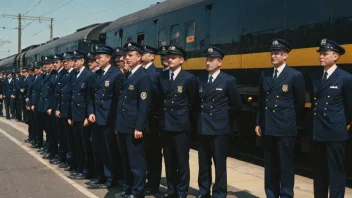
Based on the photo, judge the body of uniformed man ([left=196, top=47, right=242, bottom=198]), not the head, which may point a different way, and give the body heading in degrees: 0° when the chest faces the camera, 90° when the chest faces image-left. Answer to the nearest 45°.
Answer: approximately 45°

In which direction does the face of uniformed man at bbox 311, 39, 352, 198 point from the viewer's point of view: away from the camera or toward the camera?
toward the camera

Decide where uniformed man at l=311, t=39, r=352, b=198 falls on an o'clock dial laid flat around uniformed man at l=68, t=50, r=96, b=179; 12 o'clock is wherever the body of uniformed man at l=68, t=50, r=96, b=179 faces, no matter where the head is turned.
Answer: uniformed man at l=311, t=39, r=352, b=198 is roughly at 9 o'clock from uniformed man at l=68, t=50, r=96, b=179.

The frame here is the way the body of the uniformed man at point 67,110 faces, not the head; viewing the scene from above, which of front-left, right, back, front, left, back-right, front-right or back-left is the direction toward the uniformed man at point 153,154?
left

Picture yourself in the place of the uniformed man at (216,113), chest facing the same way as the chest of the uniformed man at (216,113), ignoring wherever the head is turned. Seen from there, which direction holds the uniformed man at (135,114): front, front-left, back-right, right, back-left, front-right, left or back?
front-right

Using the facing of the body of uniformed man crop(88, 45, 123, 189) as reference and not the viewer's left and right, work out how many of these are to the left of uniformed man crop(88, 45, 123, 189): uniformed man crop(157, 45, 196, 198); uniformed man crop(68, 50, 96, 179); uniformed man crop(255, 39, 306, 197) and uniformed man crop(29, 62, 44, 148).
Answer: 2

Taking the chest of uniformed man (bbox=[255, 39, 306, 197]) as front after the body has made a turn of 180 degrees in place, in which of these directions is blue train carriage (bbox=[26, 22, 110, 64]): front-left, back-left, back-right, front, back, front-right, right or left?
left

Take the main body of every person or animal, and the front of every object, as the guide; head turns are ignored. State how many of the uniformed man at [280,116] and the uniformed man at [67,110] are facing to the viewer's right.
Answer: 0

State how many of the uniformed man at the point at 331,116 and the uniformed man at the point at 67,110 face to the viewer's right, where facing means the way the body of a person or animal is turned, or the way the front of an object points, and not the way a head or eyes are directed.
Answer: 0

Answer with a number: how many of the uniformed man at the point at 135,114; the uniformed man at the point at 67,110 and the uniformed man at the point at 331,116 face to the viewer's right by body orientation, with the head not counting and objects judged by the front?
0

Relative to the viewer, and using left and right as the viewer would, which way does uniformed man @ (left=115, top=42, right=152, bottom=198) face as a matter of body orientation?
facing the viewer and to the left of the viewer

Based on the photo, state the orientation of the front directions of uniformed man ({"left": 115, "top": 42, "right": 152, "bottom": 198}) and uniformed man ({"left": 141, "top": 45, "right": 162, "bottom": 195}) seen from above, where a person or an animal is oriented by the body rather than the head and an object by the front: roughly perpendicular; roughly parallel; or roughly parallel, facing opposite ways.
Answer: roughly parallel

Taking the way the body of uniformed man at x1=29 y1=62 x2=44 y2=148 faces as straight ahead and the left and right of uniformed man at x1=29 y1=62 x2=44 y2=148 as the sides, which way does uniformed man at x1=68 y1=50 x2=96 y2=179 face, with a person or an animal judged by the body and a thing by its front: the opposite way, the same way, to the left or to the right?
the same way

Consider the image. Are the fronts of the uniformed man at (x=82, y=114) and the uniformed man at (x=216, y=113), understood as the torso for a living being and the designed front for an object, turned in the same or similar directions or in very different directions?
same or similar directions

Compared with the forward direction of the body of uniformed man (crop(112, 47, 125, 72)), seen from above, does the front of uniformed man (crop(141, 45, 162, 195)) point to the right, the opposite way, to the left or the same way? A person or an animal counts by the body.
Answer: the same way

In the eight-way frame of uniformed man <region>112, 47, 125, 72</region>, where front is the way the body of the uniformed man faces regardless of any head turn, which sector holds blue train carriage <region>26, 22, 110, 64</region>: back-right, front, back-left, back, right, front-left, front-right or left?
back-right

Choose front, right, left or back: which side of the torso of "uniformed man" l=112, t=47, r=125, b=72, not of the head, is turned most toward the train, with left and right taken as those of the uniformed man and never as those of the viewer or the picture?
back

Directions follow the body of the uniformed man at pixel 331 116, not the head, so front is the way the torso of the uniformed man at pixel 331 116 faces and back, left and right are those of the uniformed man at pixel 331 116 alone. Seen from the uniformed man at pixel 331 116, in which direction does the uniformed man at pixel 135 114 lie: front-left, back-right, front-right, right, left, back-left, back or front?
front-right

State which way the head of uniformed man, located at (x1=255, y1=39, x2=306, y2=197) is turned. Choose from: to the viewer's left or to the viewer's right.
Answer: to the viewer's left
